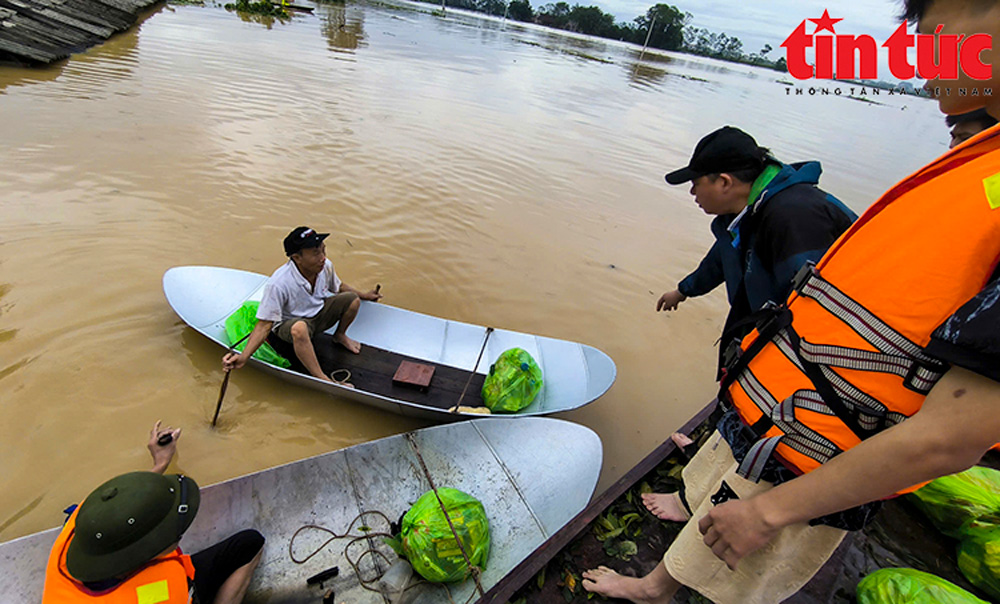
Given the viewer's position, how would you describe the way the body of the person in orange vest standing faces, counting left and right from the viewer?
facing to the left of the viewer

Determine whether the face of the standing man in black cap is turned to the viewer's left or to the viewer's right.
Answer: to the viewer's left

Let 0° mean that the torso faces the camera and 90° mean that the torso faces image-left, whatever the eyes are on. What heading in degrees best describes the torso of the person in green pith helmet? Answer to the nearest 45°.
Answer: approximately 225°

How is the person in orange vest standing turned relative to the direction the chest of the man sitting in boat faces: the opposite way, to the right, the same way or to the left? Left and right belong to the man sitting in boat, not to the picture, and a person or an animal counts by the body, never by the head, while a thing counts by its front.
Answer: the opposite way

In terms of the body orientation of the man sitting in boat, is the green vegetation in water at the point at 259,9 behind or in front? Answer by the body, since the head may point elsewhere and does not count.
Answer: behind

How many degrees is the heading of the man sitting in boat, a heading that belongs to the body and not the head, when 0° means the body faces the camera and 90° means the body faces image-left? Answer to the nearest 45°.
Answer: approximately 315°

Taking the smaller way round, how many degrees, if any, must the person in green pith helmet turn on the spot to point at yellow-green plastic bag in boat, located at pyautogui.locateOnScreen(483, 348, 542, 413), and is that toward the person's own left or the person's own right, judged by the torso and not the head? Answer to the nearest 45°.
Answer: approximately 45° to the person's own right

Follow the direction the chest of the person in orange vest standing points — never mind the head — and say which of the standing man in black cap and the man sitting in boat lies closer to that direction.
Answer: the man sitting in boat

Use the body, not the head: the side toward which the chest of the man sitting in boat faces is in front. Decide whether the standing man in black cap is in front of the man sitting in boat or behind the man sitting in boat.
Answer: in front

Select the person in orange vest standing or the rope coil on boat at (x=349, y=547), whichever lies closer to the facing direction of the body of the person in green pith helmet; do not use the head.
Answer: the rope coil on boat

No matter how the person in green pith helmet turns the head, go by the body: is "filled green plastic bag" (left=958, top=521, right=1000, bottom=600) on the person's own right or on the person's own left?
on the person's own right
